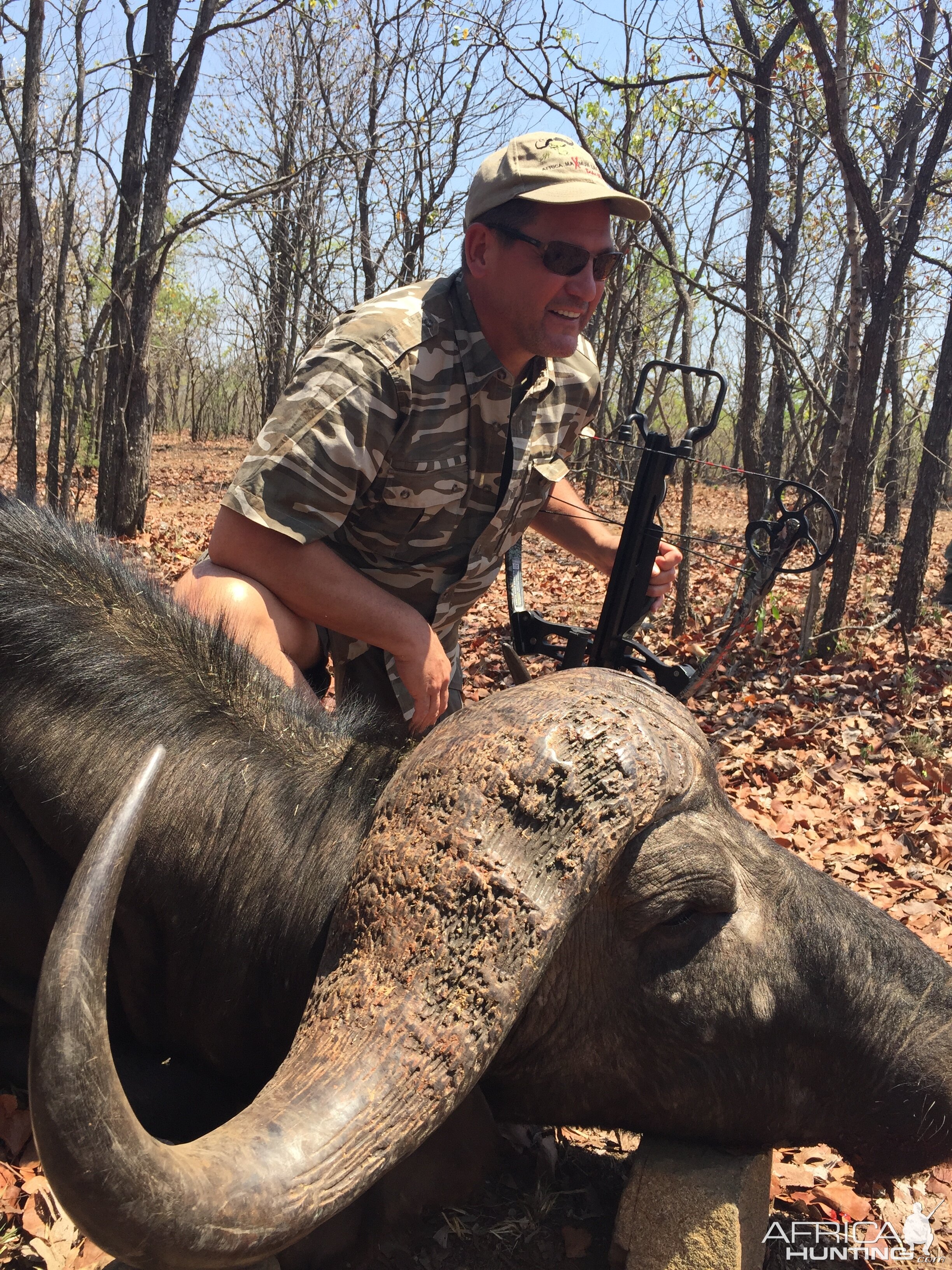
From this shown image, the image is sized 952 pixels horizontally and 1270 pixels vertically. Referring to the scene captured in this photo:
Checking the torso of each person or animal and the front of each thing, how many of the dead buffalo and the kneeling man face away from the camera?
0

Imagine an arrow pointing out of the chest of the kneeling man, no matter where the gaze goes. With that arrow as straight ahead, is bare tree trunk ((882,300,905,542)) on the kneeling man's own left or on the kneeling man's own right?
on the kneeling man's own left

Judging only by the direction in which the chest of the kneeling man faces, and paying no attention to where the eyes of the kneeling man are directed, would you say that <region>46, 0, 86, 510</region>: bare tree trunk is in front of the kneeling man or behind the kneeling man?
behind

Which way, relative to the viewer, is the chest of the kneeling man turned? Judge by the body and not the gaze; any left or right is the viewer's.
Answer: facing the viewer and to the right of the viewer

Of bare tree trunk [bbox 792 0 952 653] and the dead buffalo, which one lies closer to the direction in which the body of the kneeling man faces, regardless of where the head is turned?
the dead buffalo

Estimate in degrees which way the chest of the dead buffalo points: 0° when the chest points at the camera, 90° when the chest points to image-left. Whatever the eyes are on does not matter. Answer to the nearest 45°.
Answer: approximately 270°

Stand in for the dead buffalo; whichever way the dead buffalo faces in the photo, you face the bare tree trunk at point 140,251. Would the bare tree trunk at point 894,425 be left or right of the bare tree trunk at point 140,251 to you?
right

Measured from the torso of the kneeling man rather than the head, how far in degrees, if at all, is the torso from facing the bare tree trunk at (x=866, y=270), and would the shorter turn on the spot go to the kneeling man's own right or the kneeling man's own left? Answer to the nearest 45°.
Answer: approximately 90° to the kneeling man's own left

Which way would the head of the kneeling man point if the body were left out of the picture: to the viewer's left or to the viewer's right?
to the viewer's right
